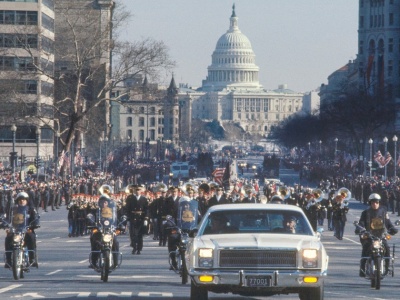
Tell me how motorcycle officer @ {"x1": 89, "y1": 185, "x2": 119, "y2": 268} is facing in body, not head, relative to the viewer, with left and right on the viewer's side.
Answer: facing the viewer

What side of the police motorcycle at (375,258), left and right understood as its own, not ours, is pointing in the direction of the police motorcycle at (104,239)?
right

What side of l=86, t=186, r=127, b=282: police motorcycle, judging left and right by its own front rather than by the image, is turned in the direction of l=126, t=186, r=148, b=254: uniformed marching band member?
back

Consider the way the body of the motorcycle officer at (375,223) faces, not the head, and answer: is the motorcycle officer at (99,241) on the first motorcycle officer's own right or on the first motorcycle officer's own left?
on the first motorcycle officer's own right

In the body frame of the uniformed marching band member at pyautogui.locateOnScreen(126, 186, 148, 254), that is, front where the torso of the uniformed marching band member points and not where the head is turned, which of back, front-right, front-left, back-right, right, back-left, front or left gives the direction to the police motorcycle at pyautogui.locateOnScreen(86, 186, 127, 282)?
front

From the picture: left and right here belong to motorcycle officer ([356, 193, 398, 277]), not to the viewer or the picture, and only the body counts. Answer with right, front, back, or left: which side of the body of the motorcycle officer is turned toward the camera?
front

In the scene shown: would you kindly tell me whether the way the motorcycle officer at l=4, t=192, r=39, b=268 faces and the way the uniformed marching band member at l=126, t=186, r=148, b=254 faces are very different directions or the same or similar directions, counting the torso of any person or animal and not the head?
same or similar directions
